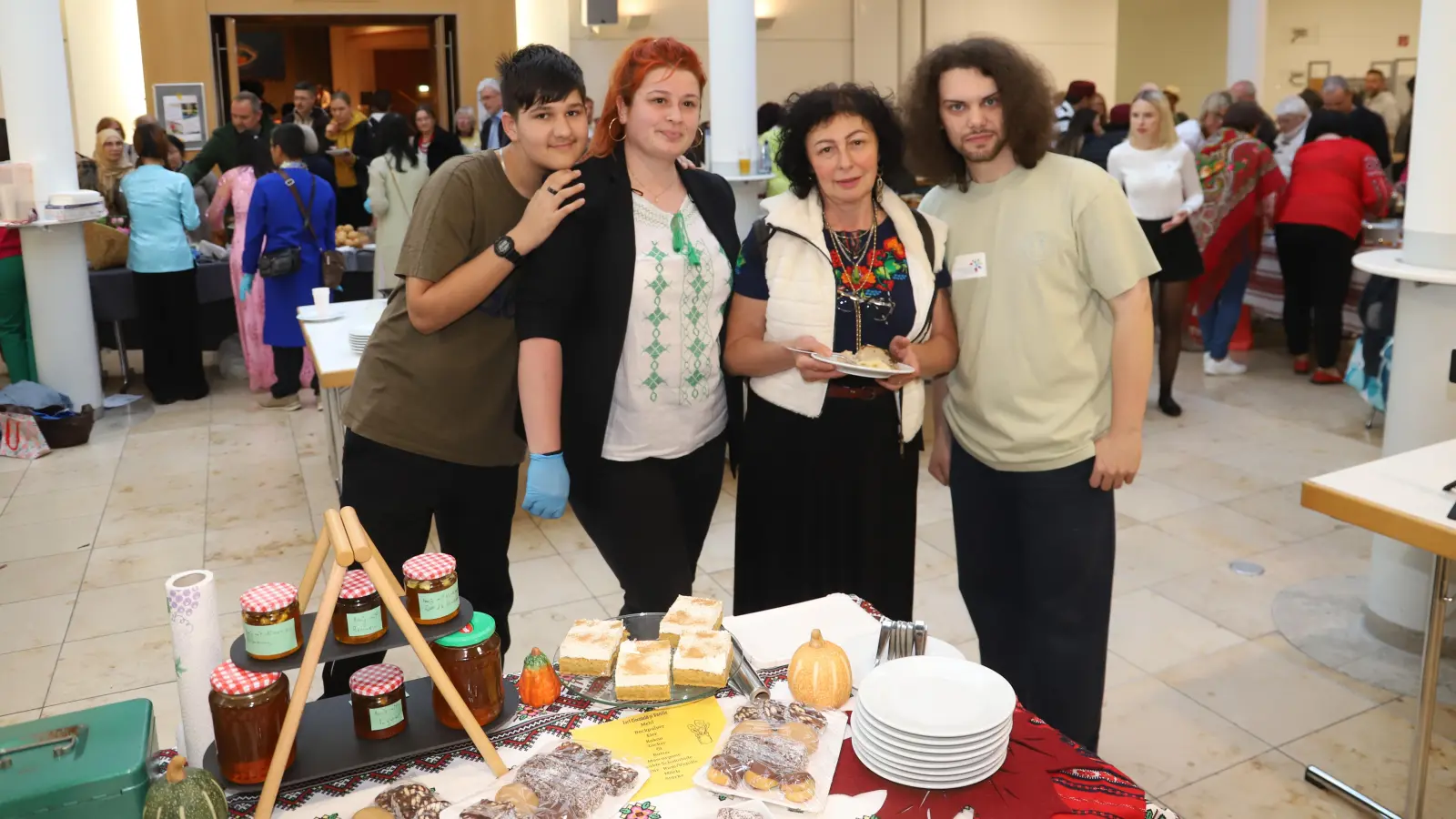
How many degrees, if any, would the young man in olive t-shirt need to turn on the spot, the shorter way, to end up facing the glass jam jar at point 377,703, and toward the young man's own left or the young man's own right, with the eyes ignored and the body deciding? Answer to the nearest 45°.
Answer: approximately 45° to the young man's own right

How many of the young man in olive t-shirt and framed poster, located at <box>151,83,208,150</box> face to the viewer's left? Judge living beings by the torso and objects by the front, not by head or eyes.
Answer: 0

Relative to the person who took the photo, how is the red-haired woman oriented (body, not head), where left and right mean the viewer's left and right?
facing the viewer and to the right of the viewer

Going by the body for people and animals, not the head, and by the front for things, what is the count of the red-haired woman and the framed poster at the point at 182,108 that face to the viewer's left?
0

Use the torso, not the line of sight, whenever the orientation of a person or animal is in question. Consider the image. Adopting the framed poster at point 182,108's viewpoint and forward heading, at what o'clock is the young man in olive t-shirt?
The young man in olive t-shirt is roughly at 12 o'clock from the framed poster.

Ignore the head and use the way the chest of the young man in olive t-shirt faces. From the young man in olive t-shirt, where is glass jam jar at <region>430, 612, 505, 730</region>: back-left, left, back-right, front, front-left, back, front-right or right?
front-right

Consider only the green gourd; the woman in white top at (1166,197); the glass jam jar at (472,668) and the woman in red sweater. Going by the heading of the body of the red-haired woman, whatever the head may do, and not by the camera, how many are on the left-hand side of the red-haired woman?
2

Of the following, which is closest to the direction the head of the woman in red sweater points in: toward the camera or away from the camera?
away from the camera

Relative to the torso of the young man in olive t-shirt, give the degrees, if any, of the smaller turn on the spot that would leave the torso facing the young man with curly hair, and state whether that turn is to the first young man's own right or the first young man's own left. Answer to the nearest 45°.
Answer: approximately 45° to the first young man's own left

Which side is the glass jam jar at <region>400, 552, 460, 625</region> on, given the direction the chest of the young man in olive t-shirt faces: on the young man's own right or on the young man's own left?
on the young man's own right

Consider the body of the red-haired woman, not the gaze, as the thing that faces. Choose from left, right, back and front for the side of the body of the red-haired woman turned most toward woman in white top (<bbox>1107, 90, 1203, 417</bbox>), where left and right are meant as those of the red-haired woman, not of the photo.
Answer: left
